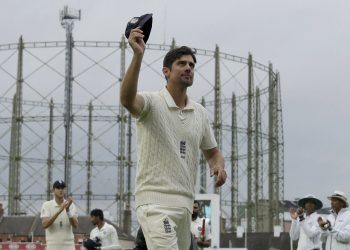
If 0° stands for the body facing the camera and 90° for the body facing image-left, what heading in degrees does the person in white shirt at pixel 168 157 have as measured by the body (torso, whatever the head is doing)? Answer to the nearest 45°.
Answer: approximately 315°

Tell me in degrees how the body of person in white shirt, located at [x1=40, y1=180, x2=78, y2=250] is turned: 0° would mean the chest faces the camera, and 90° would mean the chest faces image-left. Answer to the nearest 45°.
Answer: approximately 0°

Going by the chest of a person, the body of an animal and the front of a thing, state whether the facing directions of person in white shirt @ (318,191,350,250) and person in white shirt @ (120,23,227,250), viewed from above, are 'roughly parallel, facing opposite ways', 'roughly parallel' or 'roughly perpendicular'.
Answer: roughly perpendicular

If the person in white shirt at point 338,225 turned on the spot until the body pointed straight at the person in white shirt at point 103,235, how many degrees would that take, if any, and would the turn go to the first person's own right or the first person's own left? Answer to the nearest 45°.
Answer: approximately 45° to the first person's own right

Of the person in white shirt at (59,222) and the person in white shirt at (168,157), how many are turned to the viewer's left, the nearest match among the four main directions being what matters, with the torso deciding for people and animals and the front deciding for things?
0

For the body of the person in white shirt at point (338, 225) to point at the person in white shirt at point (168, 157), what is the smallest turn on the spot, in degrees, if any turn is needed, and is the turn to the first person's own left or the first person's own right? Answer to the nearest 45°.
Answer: approximately 45° to the first person's own left

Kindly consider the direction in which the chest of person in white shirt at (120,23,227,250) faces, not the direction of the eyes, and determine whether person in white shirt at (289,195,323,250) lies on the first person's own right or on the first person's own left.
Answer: on the first person's own left

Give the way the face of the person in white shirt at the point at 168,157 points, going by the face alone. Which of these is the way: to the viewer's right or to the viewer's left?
to the viewer's right

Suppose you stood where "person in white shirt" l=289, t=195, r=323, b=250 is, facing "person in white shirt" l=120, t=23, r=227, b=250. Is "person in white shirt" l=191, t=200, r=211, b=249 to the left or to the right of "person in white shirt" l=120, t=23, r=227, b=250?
right

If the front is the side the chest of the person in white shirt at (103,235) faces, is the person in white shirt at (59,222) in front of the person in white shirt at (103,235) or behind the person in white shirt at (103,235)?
in front

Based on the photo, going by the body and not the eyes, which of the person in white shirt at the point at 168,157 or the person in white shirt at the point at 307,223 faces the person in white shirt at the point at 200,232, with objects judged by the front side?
the person in white shirt at the point at 307,223

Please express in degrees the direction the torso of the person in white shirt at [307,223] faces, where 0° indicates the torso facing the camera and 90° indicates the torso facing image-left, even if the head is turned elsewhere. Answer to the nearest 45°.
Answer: approximately 45°
